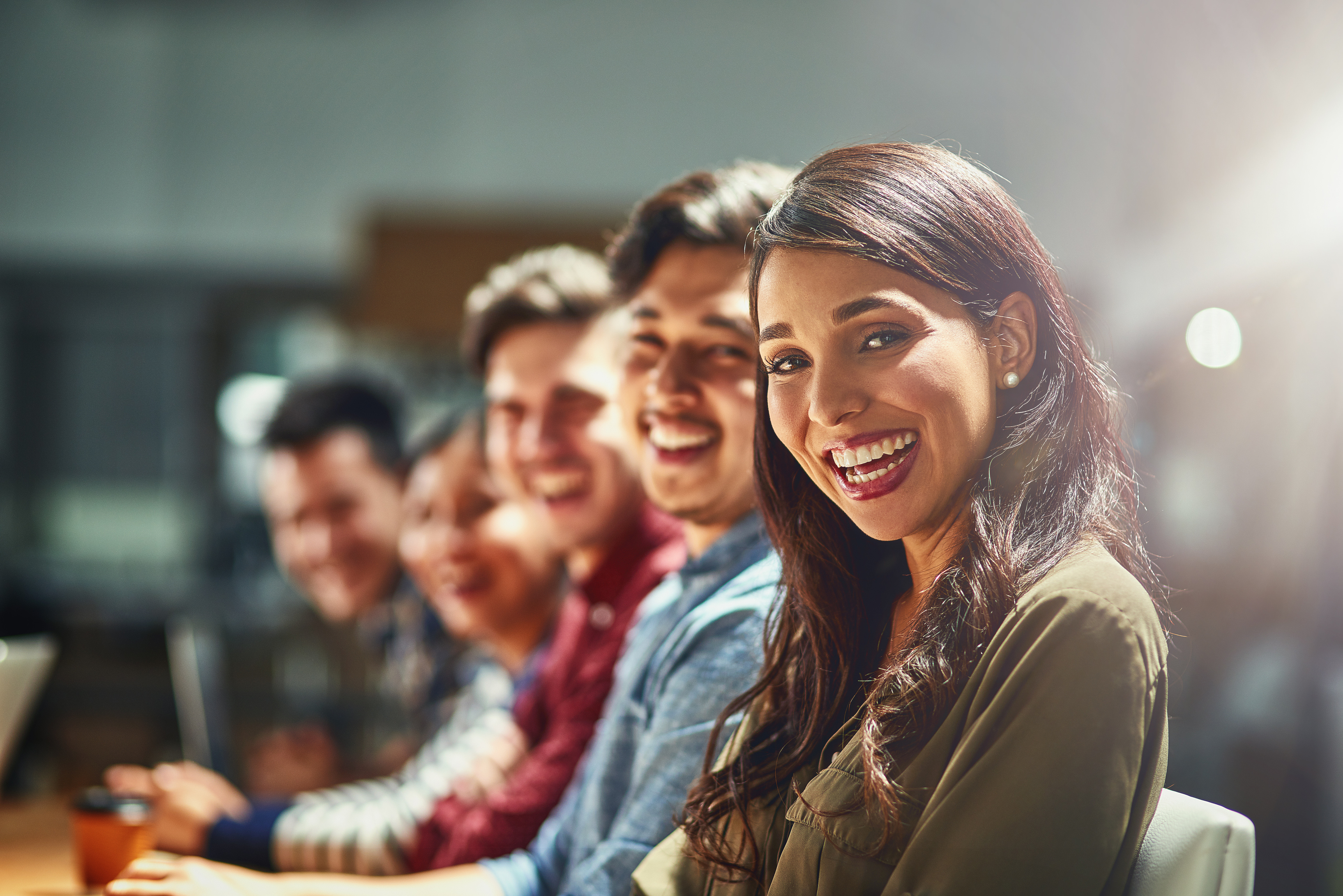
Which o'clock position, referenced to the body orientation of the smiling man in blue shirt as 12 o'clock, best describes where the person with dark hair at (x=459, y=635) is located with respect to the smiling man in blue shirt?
The person with dark hair is roughly at 4 o'clock from the smiling man in blue shirt.

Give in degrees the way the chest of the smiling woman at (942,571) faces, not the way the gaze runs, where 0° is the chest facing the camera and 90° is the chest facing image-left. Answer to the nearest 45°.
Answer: approximately 45°

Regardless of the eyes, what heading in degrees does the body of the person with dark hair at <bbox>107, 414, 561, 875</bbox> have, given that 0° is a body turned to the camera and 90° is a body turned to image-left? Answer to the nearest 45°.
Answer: approximately 45°

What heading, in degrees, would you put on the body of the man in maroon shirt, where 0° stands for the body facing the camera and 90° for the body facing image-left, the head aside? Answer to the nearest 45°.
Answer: approximately 45°

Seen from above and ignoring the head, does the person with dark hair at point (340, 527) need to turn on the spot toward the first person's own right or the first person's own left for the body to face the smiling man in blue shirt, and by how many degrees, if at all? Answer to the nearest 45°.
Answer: approximately 45° to the first person's own left
